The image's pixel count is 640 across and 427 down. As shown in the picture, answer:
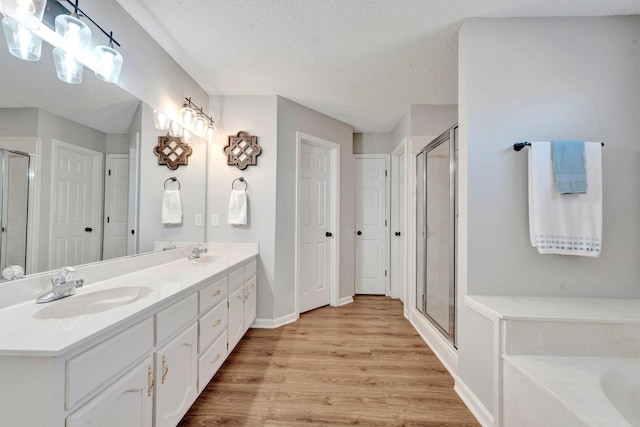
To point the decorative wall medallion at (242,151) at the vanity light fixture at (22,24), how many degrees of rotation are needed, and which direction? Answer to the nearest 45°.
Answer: approximately 45° to its right

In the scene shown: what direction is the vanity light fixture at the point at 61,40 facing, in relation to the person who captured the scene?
facing the viewer and to the right of the viewer

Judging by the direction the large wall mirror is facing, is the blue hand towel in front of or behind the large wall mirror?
in front

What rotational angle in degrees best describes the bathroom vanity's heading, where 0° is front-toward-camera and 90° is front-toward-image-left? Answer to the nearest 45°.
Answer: approximately 315°

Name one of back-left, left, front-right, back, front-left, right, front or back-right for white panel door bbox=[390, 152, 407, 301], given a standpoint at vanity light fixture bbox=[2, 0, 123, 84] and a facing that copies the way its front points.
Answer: front-left

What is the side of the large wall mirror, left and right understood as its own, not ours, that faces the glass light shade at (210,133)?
left

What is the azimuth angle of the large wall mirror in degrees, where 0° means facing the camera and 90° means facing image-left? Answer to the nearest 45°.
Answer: approximately 315°

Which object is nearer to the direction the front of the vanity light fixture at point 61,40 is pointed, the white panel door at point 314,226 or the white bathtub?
the white bathtub
